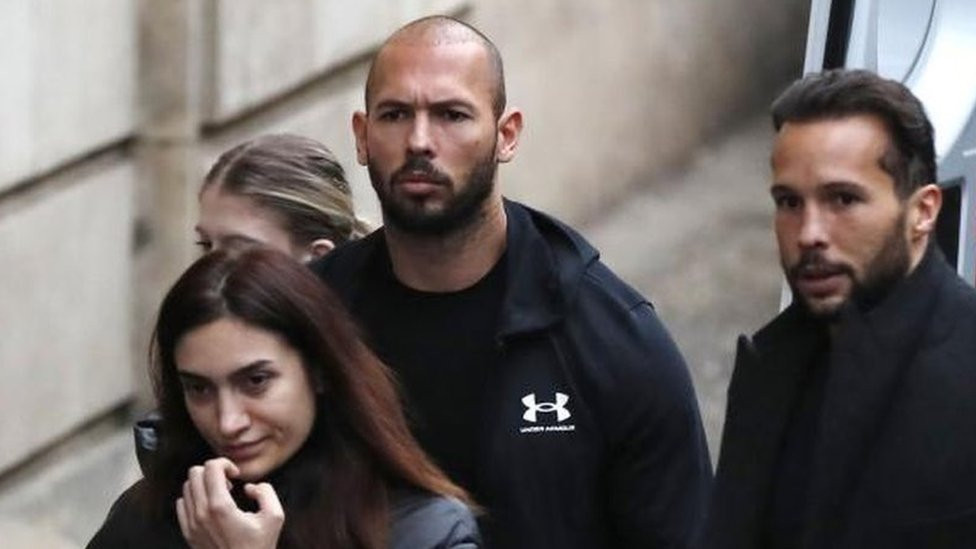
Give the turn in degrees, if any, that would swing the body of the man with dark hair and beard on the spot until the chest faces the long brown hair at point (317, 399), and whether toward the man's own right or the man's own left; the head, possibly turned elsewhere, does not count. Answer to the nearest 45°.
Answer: approximately 45° to the man's own right

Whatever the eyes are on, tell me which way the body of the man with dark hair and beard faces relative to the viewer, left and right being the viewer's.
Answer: facing the viewer and to the left of the viewer

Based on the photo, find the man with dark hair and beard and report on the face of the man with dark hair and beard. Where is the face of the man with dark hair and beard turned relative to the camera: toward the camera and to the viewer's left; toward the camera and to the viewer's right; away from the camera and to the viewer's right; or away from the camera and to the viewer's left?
toward the camera and to the viewer's left
